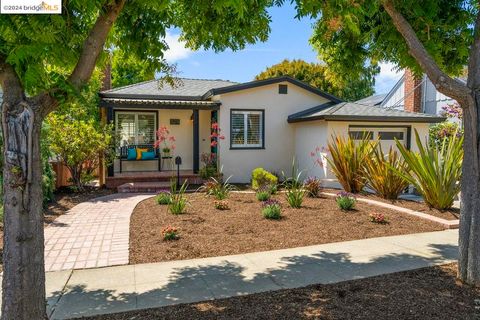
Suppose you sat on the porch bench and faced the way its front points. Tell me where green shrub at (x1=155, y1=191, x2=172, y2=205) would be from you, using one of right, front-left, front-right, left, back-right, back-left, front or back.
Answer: front

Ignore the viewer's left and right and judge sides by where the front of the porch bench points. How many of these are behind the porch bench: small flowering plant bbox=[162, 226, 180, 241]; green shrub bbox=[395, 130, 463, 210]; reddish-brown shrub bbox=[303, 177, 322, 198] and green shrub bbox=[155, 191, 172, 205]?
0

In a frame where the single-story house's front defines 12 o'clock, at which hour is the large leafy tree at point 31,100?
The large leafy tree is roughly at 12 o'clock from the single-story house.

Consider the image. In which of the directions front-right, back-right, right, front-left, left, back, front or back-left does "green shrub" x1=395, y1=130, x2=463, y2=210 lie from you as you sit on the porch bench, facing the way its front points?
front-left

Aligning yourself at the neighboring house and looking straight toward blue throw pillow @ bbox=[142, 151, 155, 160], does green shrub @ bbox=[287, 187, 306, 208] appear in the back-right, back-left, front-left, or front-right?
front-left

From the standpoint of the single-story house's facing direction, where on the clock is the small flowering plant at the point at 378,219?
The small flowering plant is roughly at 11 o'clock from the single-story house.

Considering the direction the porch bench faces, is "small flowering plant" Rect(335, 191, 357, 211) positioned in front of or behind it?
in front

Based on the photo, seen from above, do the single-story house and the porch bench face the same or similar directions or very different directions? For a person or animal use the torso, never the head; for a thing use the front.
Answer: same or similar directions

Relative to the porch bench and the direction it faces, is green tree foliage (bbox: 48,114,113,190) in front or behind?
in front

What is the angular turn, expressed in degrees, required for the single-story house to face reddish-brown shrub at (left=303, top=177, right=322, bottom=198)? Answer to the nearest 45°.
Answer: approximately 45° to its left

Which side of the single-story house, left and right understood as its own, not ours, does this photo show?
front

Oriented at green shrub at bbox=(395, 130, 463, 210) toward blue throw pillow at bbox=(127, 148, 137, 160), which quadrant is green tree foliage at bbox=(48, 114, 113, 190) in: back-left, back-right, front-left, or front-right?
front-left

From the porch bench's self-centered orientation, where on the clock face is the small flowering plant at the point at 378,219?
The small flowering plant is roughly at 11 o'clock from the porch bench.

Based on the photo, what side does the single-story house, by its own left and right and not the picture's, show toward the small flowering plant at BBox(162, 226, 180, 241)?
front

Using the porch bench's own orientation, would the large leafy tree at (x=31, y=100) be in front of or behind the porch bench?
in front
